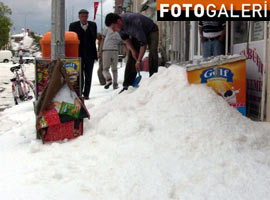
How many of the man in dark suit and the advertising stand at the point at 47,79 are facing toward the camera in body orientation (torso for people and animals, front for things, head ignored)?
2

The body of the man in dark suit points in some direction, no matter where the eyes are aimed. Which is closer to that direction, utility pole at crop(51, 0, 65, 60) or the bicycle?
the utility pole

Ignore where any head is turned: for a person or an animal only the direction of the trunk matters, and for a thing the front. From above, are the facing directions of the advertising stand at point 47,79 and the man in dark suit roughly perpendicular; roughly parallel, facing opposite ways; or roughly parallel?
roughly parallel

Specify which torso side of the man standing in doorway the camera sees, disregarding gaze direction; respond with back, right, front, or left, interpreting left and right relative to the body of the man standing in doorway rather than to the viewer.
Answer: front

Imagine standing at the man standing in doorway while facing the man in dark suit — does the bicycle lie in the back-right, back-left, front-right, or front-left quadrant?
front-right

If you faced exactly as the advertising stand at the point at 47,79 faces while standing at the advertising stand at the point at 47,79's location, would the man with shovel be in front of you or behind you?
behind

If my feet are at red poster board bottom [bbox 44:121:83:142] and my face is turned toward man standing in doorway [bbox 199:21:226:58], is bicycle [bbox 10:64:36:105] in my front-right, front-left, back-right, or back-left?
front-left

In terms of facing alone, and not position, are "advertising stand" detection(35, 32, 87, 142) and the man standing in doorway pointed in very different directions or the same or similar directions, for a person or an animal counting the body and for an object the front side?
same or similar directions

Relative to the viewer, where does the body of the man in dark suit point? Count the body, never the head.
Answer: toward the camera

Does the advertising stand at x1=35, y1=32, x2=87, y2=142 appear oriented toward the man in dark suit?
no

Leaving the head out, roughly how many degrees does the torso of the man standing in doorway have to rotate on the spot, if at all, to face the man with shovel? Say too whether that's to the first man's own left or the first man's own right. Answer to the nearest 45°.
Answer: approximately 90° to the first man's own right

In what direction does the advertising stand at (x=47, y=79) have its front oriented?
toward the camera

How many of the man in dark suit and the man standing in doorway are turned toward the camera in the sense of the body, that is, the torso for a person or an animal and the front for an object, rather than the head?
2
